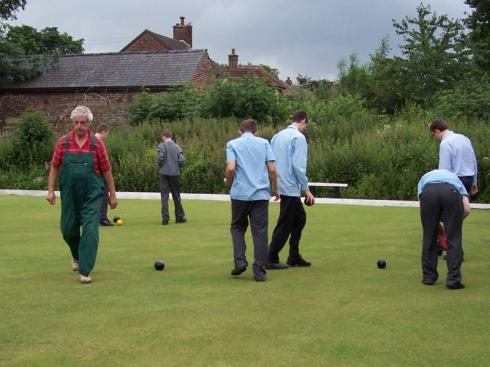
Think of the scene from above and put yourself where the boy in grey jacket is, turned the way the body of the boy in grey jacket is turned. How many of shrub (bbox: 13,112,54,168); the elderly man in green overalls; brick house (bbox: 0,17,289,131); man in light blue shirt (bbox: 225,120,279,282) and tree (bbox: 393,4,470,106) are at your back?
2

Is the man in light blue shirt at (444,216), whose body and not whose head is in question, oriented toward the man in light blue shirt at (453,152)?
yes

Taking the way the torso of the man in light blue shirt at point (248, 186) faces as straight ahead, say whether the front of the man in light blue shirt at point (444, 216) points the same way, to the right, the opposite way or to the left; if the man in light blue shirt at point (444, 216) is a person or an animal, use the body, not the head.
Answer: the same way

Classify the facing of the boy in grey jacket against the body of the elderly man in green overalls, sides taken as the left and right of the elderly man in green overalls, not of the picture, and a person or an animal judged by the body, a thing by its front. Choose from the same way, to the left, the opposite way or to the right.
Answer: the opposite way

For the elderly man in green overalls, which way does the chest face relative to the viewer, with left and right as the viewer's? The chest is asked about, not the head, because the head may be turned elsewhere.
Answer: facing the viewer

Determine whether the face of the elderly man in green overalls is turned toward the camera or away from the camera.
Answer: toward the camera

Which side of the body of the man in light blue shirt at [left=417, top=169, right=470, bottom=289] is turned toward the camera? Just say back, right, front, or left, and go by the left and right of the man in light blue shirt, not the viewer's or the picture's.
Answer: back

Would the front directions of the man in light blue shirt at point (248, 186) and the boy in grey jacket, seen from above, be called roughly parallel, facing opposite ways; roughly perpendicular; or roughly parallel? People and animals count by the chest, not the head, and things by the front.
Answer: roughly parallel

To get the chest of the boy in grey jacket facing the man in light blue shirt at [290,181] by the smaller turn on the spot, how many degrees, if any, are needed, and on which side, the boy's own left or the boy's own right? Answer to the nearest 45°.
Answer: approximately 180°

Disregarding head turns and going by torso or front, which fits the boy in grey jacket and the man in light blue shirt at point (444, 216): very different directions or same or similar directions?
same or similar directions

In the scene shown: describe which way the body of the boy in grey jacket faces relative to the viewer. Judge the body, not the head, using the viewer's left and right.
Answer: facing away from the viewer

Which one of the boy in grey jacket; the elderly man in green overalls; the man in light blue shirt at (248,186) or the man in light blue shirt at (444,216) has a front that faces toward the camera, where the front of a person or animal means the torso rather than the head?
the elderly man in green overalls

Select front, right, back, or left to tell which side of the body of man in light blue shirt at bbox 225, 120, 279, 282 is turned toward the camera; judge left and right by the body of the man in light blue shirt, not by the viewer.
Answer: back

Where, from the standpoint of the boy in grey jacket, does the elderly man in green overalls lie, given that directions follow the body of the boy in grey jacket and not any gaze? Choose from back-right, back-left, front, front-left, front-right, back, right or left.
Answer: back

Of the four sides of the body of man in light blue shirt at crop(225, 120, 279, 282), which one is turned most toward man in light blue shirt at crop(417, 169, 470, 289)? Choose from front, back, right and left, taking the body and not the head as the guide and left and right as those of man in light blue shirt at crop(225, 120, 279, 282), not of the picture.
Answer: right
